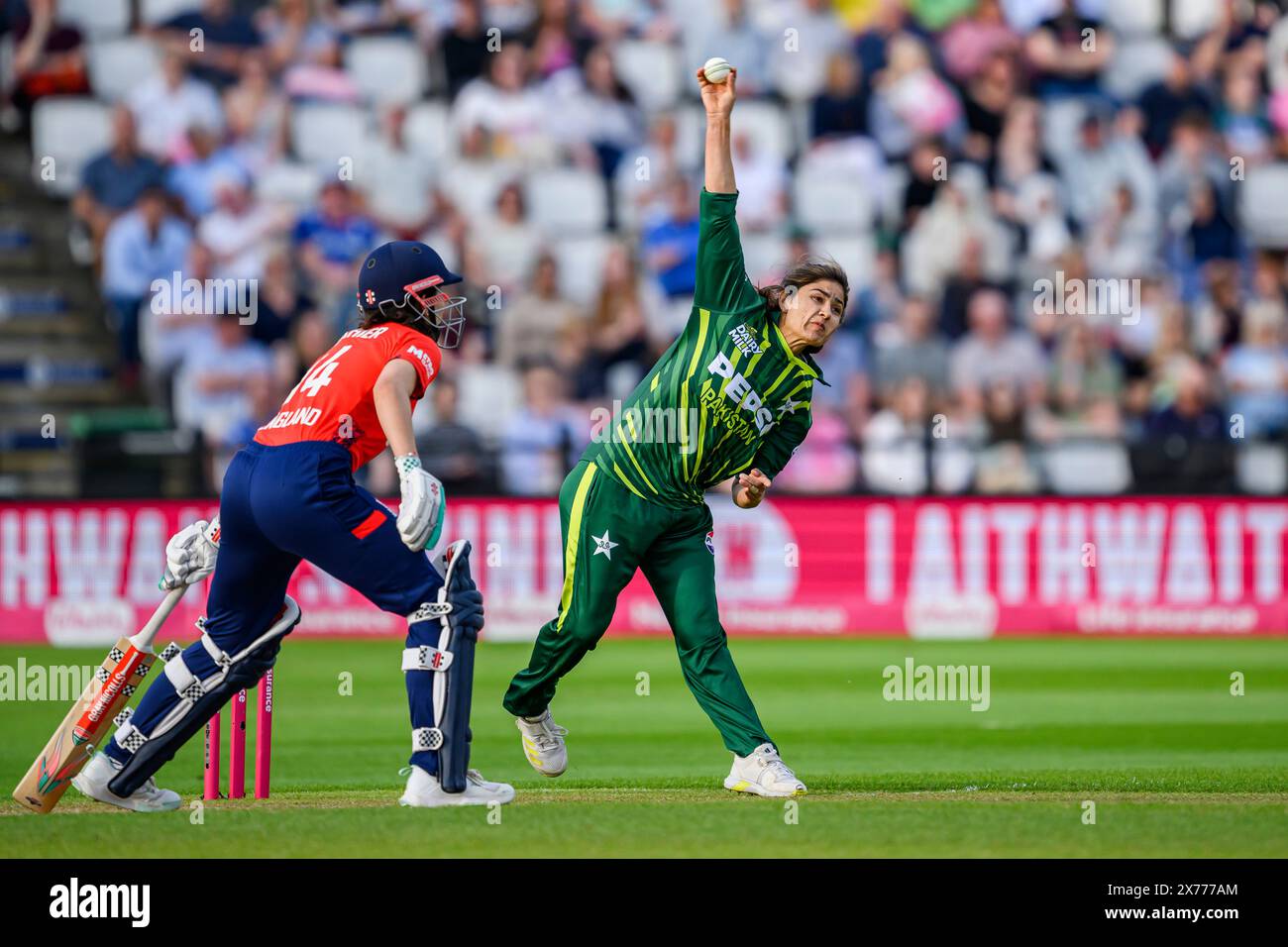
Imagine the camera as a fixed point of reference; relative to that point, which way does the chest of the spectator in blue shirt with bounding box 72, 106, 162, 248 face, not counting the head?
toward the camera

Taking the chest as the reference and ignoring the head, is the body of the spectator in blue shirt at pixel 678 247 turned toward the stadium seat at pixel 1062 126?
no

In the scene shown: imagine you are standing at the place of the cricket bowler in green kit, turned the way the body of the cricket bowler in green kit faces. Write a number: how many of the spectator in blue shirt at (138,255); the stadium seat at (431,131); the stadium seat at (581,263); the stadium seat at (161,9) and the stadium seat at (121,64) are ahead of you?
0

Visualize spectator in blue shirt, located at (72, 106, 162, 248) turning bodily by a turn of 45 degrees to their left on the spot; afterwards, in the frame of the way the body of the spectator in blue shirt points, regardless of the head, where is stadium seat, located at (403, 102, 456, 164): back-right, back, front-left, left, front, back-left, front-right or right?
front-left

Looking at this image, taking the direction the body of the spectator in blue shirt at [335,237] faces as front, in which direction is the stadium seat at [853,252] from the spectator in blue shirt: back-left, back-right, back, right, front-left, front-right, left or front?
left

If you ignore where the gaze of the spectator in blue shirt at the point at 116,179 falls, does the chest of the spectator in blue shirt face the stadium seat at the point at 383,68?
no

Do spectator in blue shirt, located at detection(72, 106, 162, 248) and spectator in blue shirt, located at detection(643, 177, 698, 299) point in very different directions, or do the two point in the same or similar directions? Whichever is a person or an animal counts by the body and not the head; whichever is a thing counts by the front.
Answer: same or similar directions

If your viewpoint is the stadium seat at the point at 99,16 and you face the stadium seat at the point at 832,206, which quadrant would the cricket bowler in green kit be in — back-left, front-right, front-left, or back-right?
front-right

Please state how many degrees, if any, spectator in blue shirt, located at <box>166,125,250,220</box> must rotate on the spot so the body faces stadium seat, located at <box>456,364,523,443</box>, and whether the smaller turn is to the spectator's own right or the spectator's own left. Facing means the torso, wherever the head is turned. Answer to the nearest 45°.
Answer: approximately 45° to the spectator's own left

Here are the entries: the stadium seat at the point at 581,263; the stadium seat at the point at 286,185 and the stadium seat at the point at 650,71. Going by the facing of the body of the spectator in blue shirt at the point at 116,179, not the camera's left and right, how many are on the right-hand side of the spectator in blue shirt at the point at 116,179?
0

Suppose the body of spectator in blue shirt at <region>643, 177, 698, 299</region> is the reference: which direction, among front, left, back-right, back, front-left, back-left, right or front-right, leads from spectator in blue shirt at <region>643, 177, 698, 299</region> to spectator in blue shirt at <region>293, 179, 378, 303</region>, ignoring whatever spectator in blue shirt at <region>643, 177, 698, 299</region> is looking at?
right

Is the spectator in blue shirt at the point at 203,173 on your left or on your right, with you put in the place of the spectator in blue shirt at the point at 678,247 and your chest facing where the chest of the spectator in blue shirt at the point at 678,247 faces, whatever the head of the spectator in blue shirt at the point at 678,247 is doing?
on your right

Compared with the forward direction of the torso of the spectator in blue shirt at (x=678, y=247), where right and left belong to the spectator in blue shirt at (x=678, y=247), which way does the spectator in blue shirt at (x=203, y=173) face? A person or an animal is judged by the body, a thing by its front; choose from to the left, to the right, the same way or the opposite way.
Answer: the same way

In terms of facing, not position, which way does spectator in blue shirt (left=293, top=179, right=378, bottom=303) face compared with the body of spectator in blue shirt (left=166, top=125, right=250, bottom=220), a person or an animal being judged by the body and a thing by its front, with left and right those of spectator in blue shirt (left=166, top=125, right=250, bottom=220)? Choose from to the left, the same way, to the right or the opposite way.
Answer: the same way

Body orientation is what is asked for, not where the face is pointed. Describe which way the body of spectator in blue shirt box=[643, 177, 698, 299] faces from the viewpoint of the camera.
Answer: toward the camera
